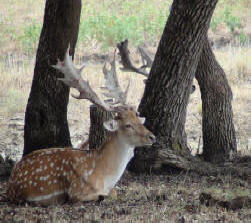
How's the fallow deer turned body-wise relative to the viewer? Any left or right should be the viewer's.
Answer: facing to the right of the viewer

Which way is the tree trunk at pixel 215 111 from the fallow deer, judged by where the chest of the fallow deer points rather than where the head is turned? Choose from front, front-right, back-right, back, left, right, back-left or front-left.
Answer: front-left

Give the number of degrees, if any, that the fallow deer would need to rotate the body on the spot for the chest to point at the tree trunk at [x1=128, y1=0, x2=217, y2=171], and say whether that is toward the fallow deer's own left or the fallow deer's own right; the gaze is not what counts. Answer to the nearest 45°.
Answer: approximately 45° to the fallow deer's own left

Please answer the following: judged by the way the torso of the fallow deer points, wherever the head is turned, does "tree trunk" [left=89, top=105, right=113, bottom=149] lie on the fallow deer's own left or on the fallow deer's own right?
on the fallow deer's own left
